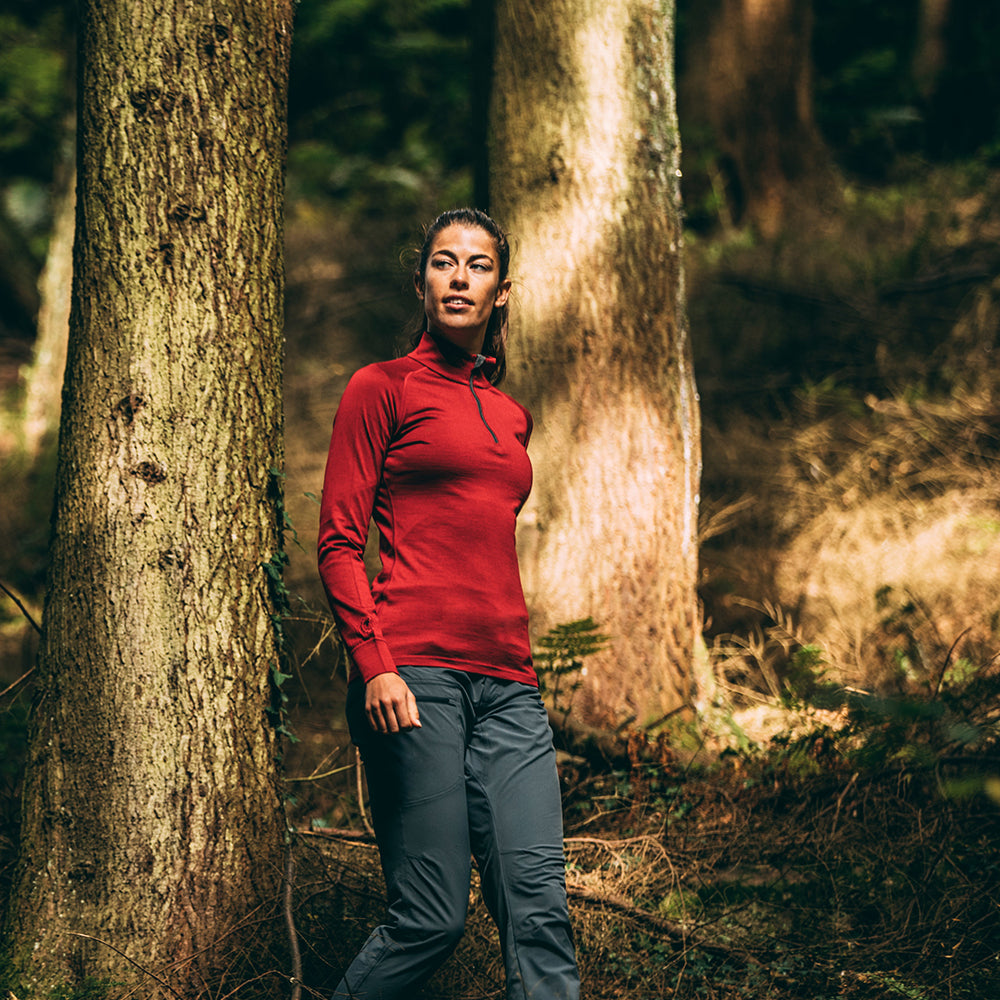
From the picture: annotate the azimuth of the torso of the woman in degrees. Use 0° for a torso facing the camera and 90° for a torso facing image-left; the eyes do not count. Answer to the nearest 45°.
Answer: approximately 315°

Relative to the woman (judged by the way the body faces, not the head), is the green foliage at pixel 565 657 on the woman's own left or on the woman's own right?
on the woman's own left

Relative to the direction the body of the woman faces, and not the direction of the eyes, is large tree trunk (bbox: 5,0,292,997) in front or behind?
behind

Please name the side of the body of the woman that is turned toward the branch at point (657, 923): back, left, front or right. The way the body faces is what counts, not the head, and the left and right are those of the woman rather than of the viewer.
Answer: left
